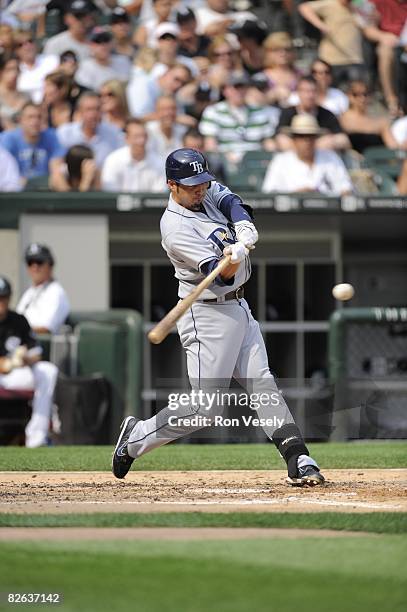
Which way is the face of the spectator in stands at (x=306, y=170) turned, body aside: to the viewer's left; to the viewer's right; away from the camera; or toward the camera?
toward the camera

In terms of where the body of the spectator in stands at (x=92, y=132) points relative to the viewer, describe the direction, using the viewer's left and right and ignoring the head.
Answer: facing the viewer

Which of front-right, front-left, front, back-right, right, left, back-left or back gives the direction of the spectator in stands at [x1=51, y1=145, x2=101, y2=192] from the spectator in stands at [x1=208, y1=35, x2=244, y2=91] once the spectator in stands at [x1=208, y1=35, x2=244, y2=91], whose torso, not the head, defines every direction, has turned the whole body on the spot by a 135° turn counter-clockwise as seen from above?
back

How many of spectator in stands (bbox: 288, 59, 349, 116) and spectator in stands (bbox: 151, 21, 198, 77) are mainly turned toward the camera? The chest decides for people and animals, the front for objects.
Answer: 2

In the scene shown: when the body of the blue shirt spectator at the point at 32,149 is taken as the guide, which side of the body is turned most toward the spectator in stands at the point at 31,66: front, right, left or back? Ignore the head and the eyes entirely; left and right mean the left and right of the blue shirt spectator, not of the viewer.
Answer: back

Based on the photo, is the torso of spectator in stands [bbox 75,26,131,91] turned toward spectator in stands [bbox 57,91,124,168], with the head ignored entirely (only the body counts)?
yes

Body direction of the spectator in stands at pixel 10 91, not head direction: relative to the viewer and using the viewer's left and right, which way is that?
facing the viewer and to the right of the viewer

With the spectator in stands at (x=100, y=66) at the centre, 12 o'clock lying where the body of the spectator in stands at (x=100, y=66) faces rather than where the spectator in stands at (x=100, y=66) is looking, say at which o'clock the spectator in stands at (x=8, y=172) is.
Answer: the spectator in stands at (x=8, y=172) is roughly at 1 o'clock from the spectator in stands at (x=100, y=66).

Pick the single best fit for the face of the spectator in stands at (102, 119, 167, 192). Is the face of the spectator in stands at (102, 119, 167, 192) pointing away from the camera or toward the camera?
toward the camera

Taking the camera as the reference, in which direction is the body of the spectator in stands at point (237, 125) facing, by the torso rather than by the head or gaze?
toward the camera

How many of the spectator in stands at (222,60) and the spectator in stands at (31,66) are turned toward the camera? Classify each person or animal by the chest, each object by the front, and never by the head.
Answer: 2

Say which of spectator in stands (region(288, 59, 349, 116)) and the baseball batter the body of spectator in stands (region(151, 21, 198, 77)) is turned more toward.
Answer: the baseball batter

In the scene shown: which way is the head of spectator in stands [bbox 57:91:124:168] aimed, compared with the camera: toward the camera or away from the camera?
toward the camera

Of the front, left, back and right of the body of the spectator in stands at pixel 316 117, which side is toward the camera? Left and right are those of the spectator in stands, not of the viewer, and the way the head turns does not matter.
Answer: front

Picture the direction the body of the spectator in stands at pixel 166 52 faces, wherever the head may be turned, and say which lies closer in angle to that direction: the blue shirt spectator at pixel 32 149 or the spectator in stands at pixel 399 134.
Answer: the blue shirt spectator

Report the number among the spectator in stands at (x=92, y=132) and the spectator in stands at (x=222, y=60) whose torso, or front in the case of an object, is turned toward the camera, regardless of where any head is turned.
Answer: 2

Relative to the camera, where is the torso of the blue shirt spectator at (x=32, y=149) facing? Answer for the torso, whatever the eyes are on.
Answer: toward the camera

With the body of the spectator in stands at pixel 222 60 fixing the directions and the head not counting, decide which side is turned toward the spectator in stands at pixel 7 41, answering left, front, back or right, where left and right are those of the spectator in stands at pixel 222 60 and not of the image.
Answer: right
